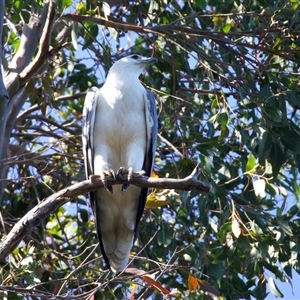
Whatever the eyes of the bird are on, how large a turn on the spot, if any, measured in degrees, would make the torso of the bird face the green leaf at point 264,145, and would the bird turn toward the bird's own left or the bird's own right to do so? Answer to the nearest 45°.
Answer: approximately 90° to the bird's own left

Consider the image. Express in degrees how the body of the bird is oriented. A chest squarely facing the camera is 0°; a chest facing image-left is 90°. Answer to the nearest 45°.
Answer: approximately 0°

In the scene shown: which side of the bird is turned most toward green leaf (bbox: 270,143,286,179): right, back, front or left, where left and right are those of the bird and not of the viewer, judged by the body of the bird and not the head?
left
